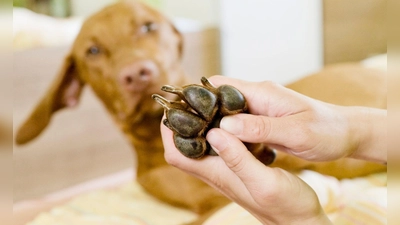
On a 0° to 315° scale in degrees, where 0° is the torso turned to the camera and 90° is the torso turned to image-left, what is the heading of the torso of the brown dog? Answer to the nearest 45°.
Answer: approximately 45°
